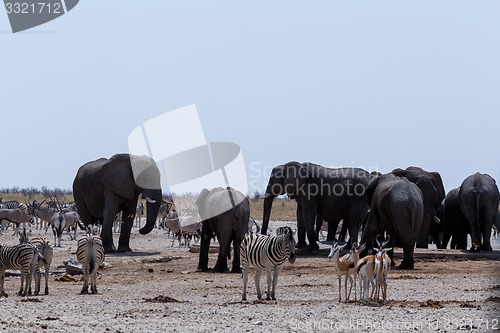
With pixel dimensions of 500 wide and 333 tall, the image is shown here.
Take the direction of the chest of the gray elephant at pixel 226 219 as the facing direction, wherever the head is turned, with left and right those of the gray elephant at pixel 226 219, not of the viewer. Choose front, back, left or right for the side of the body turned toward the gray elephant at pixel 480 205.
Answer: right

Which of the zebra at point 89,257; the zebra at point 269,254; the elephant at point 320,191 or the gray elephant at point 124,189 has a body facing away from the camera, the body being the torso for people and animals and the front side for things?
the zebra at point 89,257

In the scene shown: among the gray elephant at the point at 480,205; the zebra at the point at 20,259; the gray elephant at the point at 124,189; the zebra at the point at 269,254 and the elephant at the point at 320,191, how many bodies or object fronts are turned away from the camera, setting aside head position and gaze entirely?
1

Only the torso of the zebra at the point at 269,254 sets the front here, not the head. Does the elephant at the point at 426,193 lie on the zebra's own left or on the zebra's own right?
on the zebra's own left

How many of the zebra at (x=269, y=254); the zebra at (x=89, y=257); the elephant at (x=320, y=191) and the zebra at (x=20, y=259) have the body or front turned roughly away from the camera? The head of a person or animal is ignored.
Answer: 1

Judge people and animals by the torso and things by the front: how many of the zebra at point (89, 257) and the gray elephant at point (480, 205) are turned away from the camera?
2

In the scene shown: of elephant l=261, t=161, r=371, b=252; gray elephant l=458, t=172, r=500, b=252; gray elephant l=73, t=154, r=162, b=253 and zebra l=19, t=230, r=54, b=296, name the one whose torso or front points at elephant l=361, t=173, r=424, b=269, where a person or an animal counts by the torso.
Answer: gray elephant l=73, t=154, r=162, b=253

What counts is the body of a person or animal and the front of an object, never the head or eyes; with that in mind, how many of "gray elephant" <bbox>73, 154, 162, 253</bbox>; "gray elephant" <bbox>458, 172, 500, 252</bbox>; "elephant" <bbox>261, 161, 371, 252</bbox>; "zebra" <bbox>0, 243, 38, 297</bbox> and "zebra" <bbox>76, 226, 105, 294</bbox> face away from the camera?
2

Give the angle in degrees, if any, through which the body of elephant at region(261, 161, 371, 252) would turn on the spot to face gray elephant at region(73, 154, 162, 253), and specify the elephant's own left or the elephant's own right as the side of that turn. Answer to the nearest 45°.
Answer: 0° — it already faces it

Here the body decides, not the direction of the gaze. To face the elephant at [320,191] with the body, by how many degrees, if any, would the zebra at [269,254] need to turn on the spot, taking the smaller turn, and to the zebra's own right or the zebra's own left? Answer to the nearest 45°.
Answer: approximately 135° to the zebra's own left

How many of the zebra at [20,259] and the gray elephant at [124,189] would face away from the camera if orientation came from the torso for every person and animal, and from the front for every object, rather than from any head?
0

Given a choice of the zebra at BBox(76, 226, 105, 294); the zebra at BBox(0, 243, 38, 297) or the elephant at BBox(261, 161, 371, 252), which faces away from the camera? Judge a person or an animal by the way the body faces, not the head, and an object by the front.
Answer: the zebra at BBox(76, 226, 105, 294)

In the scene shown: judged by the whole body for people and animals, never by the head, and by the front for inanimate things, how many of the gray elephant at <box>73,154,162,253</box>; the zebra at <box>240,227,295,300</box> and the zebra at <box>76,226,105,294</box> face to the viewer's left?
0

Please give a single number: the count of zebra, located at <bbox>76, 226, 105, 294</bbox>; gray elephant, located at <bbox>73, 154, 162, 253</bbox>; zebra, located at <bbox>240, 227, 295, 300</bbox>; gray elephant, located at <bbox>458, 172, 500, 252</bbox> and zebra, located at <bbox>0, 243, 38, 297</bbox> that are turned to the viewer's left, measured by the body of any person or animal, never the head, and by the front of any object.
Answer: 1

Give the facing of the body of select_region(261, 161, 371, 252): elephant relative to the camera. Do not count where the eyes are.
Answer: to the viewer's left

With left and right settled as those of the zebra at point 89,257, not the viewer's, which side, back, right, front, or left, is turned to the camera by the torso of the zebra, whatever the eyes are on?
back
